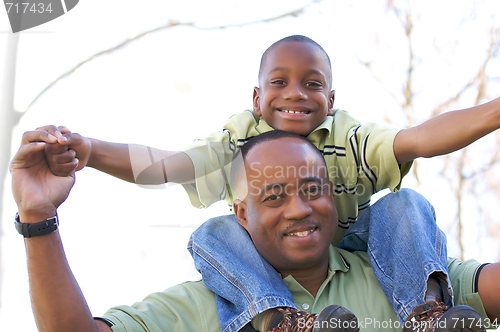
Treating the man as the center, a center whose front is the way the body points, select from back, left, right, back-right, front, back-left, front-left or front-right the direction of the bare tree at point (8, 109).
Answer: back-right

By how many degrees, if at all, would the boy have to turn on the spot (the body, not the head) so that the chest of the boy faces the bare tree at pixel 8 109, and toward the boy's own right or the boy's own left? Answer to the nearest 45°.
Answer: approximately 135° to the boy's own right

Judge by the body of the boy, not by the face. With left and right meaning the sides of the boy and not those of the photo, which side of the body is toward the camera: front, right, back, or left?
front

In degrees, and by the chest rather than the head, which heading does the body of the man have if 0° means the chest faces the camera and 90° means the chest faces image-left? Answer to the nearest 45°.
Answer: approximately 0°
